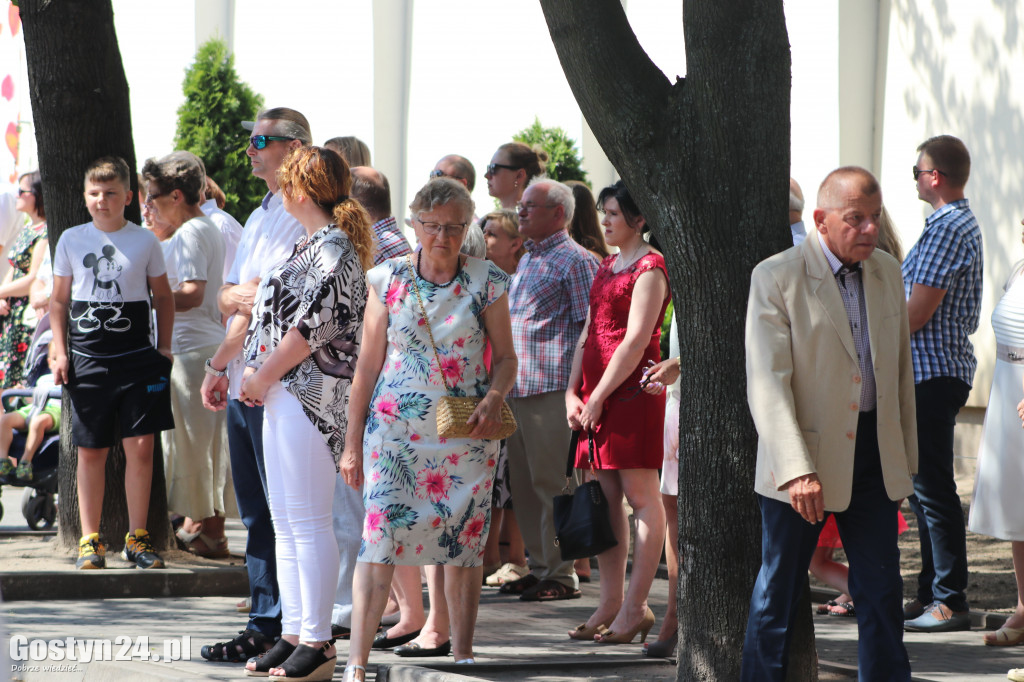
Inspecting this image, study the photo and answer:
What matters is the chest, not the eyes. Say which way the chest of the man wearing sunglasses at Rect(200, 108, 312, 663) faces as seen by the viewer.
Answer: to the viewer's left

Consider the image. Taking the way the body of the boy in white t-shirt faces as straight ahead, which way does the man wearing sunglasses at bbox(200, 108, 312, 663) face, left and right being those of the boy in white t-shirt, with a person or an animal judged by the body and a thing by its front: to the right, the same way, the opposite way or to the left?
to the right

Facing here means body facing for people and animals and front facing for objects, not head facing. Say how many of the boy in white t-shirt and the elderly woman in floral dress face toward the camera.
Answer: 2

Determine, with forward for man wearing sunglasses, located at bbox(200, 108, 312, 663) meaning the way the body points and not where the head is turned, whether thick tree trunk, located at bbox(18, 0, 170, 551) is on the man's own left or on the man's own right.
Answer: on the man's own right

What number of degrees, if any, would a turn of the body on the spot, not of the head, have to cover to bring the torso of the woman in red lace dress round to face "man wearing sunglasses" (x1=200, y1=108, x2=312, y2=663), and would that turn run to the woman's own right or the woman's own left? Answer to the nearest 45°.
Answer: approximately 45° to the woman's own right

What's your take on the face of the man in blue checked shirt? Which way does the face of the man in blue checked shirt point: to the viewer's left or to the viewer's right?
to the viewer's left

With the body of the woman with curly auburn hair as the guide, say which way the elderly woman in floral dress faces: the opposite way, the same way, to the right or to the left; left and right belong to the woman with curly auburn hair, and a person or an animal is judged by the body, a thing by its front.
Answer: to the left

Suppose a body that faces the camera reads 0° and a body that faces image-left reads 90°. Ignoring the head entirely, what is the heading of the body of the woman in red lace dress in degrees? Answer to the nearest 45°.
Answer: approximately 45°

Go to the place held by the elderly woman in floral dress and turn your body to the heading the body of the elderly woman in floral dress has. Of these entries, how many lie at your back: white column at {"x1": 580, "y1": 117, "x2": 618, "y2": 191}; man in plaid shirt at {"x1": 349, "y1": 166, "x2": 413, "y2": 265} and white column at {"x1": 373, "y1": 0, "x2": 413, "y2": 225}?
3

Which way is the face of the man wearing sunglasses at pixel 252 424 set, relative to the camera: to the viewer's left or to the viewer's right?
to the viewer's left

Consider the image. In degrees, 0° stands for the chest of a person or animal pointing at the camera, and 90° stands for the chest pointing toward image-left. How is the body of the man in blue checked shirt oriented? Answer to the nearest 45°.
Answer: approximately 90°

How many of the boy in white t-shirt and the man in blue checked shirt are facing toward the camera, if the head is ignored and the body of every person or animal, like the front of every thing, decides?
1

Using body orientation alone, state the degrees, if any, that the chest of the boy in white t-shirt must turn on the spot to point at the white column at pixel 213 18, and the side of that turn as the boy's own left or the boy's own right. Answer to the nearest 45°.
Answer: approximately 180°

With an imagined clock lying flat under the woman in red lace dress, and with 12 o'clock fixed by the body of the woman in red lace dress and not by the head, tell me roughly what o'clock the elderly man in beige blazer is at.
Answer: The elderly man in beige blazer is roughly at 10 o'clock from the woman in red lace dress.
